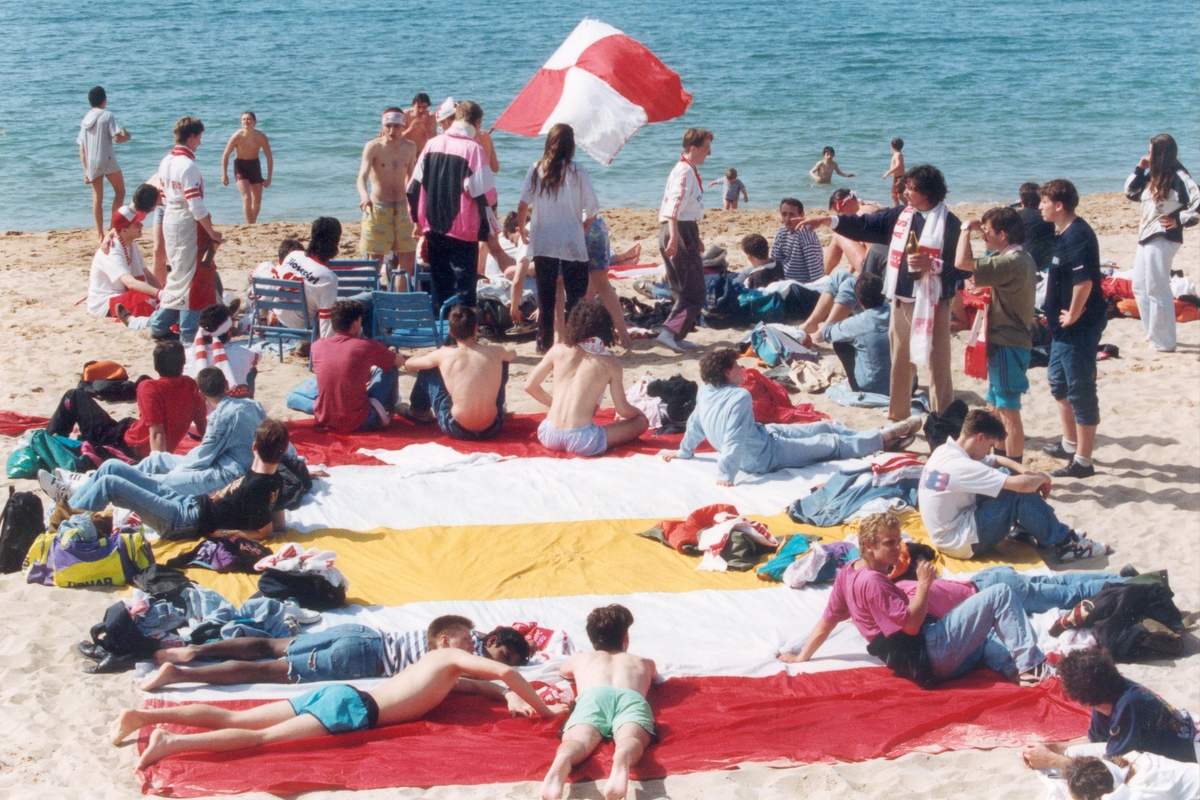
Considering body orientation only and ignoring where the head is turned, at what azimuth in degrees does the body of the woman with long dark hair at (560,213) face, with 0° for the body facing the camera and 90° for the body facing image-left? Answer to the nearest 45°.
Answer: approximately 180°

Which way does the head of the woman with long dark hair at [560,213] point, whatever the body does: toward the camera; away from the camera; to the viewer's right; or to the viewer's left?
away from the camera

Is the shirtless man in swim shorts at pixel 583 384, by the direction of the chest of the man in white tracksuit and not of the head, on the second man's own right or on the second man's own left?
on the second man's own right

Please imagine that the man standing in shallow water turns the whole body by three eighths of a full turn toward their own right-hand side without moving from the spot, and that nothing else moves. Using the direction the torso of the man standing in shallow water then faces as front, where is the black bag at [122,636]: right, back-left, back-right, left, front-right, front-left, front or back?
back-left

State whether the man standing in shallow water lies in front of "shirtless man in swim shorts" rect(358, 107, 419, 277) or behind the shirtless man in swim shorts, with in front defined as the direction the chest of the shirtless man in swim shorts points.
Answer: behind

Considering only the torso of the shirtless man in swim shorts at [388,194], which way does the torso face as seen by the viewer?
toward the camera

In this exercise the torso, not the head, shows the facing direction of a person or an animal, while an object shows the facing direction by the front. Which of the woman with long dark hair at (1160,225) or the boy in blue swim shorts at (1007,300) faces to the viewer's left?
the boy in blue swim shorts

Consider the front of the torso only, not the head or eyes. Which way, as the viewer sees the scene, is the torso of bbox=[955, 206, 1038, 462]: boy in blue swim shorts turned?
to the viewer's left

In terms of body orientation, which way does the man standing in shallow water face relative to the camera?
toward the camera

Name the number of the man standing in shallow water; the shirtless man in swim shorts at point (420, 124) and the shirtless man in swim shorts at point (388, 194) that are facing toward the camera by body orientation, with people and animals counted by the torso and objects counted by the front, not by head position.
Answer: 3

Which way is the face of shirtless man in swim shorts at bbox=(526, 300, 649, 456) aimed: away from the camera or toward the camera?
away from the camera

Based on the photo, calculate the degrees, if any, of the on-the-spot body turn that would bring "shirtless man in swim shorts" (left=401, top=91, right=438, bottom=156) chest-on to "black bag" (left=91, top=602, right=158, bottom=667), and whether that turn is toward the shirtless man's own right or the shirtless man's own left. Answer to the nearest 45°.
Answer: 0° — they already face it
